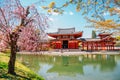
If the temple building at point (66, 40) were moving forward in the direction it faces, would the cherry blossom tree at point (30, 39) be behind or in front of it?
in front

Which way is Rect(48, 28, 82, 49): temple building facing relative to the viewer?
toward the camera
